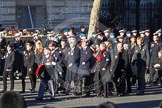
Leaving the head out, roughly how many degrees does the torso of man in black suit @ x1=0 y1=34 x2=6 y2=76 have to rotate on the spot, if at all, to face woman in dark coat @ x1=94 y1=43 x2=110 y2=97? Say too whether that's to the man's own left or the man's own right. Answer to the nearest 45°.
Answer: approximately 45° to the man's own left

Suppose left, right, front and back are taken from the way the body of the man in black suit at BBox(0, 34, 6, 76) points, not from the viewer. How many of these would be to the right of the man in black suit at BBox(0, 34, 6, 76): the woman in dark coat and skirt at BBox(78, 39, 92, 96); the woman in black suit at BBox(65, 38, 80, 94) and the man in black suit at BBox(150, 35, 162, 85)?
0

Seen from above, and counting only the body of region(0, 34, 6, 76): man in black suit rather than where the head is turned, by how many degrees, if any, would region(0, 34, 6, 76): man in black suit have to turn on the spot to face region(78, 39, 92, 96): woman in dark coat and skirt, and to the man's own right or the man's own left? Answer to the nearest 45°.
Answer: approximately 45° to the man's own left

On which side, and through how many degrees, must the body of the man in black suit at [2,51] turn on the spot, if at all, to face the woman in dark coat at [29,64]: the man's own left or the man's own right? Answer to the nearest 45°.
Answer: approximately 45° to the man's own left

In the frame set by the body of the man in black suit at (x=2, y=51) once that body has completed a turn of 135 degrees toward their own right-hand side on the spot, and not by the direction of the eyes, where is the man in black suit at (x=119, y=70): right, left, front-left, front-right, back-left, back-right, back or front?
back

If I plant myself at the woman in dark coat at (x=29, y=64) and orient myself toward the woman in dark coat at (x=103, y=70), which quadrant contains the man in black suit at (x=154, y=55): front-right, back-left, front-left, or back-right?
front-left

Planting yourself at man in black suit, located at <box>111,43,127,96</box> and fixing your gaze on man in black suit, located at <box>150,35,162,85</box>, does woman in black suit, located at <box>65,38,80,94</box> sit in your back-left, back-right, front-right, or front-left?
back-left

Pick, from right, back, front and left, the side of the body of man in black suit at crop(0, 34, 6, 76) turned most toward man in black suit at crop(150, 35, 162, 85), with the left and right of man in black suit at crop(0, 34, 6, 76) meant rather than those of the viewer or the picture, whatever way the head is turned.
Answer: left

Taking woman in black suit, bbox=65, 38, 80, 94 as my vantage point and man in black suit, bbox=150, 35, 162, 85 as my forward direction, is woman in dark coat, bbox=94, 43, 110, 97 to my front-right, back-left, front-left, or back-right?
front-right

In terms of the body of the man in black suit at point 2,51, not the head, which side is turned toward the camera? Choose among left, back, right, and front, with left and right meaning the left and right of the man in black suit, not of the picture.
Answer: front

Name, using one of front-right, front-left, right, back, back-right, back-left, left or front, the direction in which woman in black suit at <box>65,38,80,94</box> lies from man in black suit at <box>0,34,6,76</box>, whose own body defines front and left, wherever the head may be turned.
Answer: front-left
